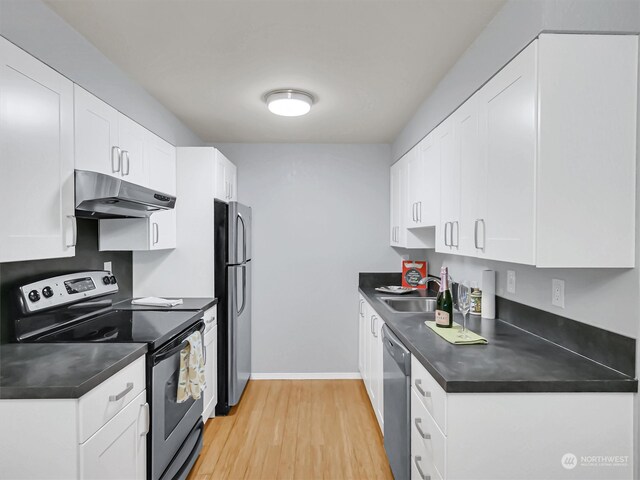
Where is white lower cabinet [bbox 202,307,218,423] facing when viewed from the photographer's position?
facing to the right of the viewer

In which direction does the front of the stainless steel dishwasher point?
to the viewer's left

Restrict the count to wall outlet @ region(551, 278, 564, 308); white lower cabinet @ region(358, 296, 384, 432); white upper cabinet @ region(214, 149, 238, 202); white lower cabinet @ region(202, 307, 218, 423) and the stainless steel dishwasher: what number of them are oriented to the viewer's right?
2

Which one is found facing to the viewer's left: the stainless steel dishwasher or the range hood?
the stainless steel dishwasher

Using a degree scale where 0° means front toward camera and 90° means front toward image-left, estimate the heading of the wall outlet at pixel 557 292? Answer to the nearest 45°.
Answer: approximately 45°

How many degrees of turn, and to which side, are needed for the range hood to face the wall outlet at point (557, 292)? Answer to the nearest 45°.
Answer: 0° — it already faces it

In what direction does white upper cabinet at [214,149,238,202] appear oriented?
to the viewer's right

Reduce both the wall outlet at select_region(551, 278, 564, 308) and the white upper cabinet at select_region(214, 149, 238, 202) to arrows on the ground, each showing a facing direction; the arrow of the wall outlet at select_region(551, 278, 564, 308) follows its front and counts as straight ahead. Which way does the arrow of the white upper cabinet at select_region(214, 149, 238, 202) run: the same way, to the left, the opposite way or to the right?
the opposite way

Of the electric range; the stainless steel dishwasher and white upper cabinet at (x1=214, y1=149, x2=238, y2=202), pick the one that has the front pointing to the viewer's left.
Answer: the stainless steel dishwasher

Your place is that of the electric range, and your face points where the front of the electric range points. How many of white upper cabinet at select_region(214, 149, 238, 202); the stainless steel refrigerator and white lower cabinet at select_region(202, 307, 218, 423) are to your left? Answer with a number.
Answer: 3

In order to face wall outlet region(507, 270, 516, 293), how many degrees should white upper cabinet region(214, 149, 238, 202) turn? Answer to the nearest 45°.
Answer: approximately 45° to its right

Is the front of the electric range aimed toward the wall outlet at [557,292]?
yes

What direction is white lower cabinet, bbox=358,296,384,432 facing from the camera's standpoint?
to the viewer's left
